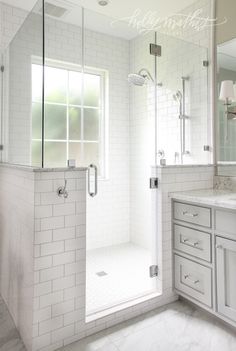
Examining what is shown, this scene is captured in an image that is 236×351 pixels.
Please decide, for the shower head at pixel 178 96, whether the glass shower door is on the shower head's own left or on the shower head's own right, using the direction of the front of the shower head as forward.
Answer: on the shower head's own left

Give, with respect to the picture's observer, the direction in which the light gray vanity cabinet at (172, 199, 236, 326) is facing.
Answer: facing the viewer and to the left of the viewer

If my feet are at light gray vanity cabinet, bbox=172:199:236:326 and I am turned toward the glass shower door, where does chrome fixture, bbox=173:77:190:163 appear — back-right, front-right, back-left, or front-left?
front-right

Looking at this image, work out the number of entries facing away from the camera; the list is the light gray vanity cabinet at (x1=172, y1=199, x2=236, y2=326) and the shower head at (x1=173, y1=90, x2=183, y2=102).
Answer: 0

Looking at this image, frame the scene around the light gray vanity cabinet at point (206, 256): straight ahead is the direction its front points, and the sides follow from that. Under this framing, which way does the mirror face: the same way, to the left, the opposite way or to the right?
the same way
